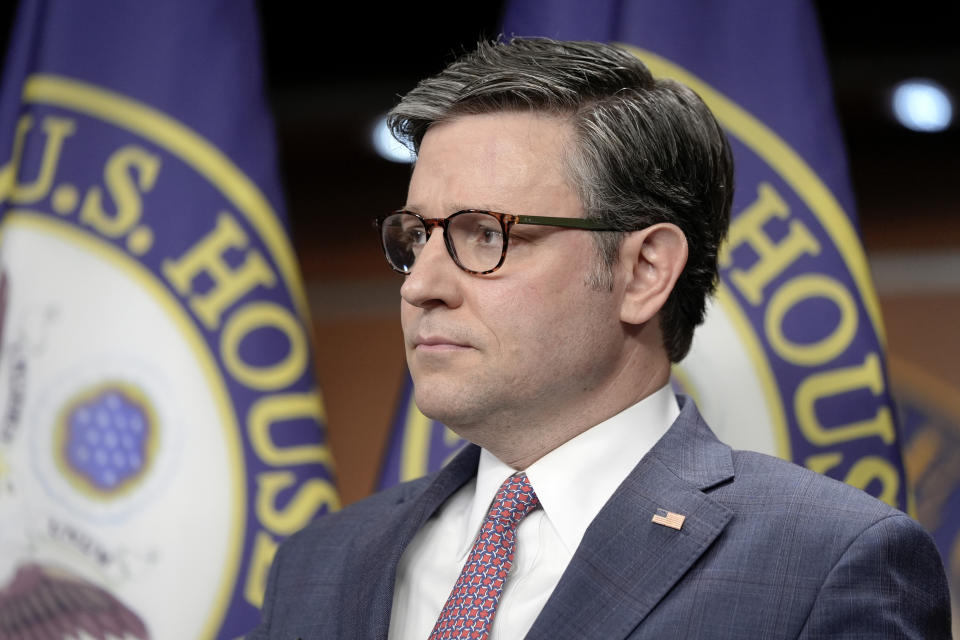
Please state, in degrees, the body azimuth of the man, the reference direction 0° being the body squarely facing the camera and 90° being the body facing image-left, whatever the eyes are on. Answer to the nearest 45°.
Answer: approximately 45°

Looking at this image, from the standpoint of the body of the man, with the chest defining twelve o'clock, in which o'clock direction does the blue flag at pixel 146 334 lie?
The blue flag is roughly at 3 o'clock from the man.

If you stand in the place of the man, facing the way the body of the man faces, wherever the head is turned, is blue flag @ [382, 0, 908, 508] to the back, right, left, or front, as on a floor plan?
back
